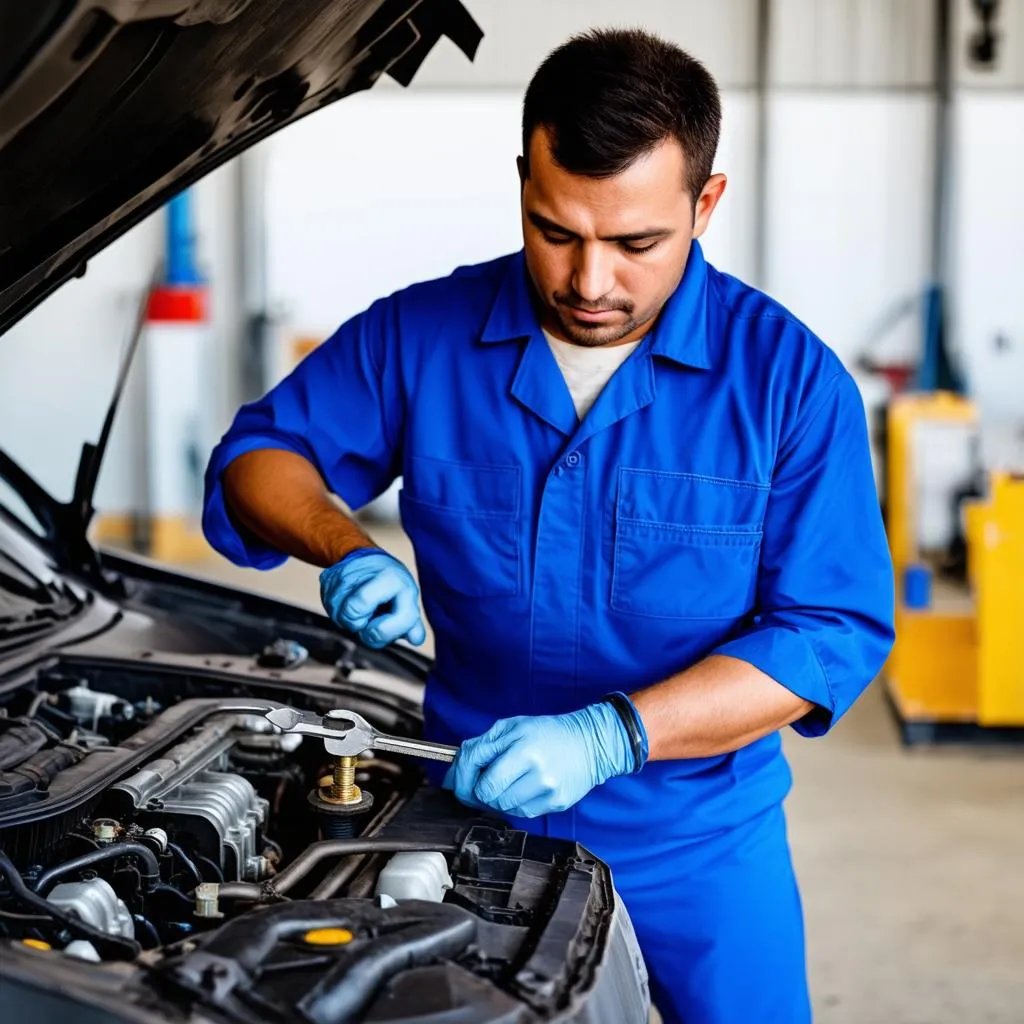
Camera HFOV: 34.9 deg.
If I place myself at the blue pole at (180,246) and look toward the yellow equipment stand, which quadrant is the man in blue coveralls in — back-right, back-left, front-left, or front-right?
front-right

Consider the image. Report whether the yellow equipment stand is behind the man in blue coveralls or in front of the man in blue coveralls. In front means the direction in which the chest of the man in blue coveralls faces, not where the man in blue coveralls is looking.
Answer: behind

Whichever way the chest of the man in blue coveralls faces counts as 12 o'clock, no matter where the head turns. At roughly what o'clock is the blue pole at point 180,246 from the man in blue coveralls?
The blue pole is roughly at 4 o'clock from the man in blue coveralls.

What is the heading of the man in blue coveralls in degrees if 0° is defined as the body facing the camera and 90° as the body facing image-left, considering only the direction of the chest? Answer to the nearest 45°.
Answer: approximately 45°

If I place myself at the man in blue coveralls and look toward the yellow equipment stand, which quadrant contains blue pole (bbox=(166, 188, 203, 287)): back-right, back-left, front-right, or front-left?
front-left

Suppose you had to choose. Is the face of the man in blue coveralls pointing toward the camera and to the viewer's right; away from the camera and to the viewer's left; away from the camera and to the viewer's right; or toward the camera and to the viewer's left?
toward the camera and to the viewer's left
